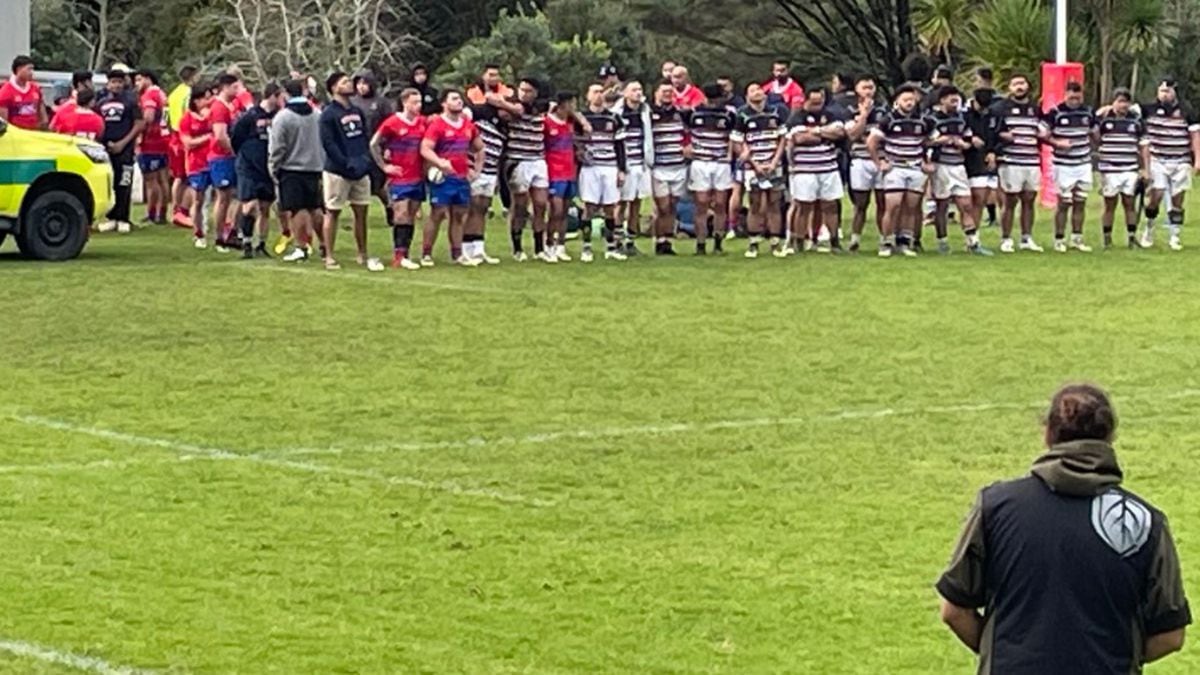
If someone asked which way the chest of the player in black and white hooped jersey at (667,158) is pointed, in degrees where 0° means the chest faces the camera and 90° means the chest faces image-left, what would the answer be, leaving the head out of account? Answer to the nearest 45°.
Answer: approximately 0°

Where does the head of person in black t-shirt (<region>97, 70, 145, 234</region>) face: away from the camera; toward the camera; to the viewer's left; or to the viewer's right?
toward the camera

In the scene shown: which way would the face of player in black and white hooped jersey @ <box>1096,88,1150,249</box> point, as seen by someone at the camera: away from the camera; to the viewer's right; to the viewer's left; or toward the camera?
toward the camera

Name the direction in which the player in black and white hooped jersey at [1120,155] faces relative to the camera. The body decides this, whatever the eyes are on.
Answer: toward the camera

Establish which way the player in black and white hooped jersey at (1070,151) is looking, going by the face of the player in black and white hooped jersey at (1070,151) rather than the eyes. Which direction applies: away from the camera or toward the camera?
toward the camera

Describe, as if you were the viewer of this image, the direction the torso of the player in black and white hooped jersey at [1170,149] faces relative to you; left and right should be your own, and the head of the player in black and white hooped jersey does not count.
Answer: facing the viewer

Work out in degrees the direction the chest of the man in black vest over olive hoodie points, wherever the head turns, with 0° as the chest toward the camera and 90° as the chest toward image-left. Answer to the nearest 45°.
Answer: approximately 180°

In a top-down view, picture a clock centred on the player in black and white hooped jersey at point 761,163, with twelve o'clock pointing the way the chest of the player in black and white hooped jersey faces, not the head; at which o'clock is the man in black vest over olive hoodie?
The man in black vest over olive hoodie is roughly at 12 o'clock from the player in black and white hooped jersey.

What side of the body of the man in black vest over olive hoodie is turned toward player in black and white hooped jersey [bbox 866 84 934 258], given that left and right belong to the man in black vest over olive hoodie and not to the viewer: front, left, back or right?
front

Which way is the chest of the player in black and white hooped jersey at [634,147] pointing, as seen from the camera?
toward the camera

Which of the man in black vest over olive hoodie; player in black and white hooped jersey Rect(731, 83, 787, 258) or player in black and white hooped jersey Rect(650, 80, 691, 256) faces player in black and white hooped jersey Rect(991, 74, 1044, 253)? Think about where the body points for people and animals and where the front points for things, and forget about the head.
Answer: the man in black vest over olive hoodie

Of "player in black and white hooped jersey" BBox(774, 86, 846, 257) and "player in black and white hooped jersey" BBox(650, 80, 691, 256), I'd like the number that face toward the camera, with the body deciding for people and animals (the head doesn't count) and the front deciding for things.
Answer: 2

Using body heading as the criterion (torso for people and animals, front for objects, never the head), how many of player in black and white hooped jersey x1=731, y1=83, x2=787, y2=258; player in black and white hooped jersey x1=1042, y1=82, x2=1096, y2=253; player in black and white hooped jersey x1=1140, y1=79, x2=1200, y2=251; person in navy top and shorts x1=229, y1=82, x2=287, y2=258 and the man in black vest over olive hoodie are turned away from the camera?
1

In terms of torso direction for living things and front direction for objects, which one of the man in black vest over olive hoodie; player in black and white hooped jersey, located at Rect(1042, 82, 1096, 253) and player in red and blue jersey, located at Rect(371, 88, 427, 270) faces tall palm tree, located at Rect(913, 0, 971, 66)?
the man in black vest over olive hoodie

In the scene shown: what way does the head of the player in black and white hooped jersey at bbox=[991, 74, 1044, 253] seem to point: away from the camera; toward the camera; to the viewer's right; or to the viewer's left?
toward the camera

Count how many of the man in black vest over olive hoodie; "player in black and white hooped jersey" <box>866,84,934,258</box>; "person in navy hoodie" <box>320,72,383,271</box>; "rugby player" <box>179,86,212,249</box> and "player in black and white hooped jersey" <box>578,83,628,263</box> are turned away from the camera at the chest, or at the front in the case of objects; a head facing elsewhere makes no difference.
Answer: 1

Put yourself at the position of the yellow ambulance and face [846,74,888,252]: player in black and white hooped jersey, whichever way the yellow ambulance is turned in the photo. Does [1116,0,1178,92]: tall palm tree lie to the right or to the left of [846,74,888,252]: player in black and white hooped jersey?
left

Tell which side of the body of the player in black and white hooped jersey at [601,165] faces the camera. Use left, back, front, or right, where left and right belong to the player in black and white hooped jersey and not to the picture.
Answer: front

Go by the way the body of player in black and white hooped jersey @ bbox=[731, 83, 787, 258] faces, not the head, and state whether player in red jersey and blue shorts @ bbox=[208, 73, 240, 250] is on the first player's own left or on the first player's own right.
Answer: on the first player's own right

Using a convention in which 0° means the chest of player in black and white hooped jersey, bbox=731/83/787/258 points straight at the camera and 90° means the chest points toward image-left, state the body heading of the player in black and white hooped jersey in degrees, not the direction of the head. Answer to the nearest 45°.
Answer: approximately 0°

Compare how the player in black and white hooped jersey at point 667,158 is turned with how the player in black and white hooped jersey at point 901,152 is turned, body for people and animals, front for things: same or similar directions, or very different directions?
same or similar directions
